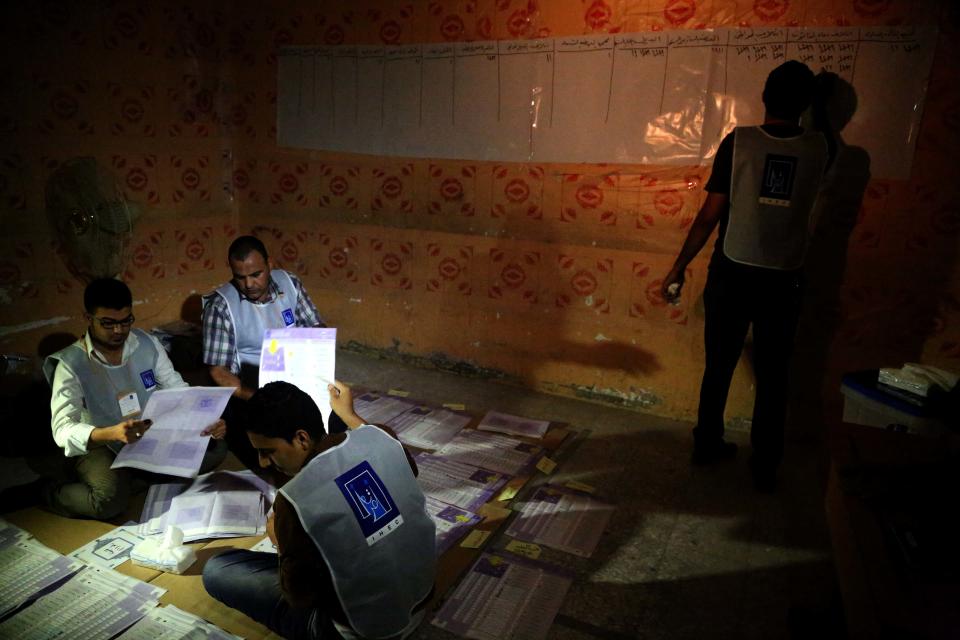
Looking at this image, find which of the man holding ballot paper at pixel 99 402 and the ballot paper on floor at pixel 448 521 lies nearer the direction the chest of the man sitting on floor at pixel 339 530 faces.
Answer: the man holding ballot paper

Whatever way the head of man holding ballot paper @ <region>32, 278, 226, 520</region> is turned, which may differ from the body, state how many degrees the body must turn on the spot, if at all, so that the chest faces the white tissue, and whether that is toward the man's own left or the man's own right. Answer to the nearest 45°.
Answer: approximately 45° to the man's own right

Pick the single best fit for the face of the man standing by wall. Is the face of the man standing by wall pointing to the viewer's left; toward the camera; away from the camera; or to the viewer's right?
away from the camera

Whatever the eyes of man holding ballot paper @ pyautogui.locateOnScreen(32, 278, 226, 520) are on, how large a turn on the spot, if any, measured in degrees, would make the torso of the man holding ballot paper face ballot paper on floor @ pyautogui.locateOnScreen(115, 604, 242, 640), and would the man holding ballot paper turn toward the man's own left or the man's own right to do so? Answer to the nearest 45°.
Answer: approximately 45° to the man's own right

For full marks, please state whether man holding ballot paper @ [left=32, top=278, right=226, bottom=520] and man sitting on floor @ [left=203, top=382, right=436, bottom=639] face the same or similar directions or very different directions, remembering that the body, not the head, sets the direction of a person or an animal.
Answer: very different directions

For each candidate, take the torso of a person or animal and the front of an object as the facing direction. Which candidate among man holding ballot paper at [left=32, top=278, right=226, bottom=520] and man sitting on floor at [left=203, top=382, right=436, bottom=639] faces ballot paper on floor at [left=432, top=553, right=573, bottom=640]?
the man holding ballot paper

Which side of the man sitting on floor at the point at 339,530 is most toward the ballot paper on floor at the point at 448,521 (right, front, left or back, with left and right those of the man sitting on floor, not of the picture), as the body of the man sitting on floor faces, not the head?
right

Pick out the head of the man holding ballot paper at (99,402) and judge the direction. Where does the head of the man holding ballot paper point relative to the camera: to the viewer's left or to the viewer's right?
to the viewer's right

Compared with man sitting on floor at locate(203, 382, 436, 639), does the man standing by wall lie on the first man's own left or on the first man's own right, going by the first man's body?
on the first man's own right

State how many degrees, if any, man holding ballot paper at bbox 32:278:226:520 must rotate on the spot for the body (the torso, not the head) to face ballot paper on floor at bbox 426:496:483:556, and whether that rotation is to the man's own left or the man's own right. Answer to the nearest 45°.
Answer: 0° — they already face it

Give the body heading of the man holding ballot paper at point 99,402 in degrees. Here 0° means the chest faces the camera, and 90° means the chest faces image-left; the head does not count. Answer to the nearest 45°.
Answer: approximately 315°

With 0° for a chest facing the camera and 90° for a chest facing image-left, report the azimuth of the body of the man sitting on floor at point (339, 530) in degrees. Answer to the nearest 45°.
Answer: approximately 135°
